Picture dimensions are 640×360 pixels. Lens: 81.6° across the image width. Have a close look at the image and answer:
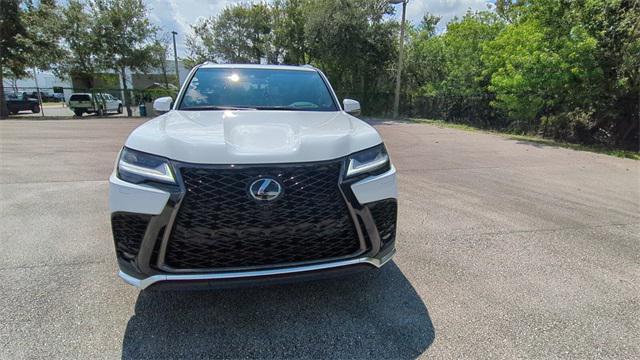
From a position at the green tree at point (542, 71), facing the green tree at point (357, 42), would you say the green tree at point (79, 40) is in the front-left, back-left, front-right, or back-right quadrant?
front-left

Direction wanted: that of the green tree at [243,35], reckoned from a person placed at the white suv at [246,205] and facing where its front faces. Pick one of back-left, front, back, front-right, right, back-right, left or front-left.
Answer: back

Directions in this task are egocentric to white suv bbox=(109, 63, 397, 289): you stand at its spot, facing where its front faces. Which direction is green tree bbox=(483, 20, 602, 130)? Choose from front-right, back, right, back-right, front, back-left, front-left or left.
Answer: back-left

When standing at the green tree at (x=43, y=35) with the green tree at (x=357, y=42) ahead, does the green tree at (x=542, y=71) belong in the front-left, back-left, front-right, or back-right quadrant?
front-right

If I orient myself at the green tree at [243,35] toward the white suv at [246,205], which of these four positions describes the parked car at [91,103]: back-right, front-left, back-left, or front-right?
front-right

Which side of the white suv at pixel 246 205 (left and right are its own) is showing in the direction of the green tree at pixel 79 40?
back

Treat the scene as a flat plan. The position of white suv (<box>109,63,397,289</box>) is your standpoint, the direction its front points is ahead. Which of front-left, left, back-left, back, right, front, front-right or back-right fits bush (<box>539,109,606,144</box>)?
back-left

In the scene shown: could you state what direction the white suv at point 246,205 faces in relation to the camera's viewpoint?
facing the viewer

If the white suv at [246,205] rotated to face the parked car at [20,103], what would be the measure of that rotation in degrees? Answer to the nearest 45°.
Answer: approximately 135° to its right
